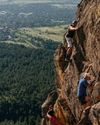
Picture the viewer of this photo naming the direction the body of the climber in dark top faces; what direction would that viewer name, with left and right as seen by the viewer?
facing to the right of the viewer

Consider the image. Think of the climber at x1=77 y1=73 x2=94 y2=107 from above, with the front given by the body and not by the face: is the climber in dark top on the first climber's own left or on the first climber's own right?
on the first climber's own left
